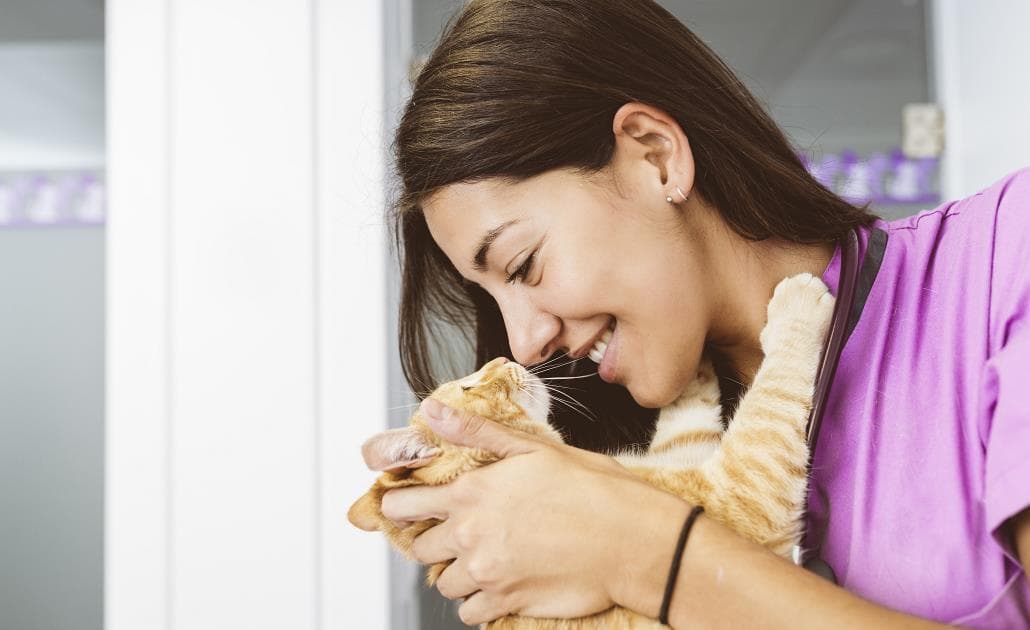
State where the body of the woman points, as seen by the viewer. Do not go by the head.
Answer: to the viewer's left

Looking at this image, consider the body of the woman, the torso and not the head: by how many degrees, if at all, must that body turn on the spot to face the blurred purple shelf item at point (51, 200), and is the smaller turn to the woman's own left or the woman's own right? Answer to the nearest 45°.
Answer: approximately 45° to the woman's own right

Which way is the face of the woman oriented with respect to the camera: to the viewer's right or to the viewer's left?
to the viewer's left

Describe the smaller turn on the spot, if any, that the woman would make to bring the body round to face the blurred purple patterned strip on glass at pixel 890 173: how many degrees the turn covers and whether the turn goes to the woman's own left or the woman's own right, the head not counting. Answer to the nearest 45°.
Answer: approximately 90° to the woman's own right
